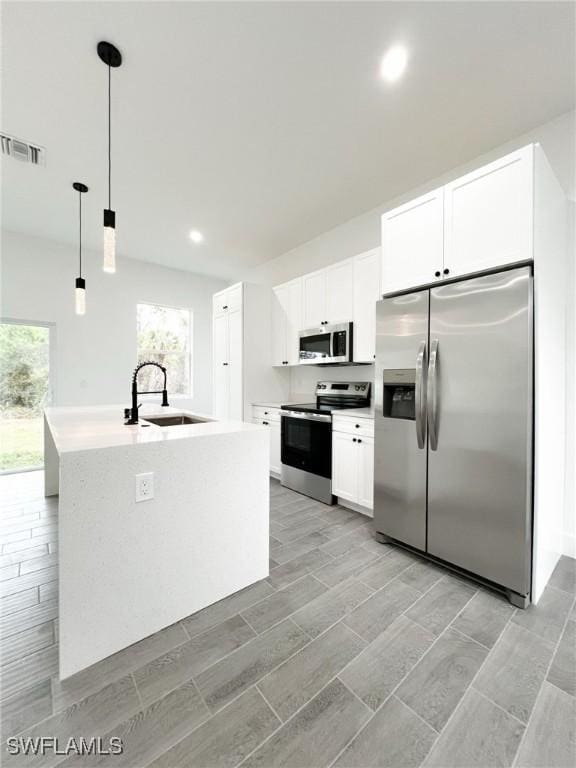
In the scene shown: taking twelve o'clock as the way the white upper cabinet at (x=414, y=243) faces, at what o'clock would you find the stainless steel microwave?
The stainless steel microwave is roughly at 3 o'clock from the white upper cabinet.

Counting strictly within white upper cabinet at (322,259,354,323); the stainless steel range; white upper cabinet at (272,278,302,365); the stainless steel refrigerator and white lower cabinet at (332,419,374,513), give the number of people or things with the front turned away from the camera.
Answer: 0

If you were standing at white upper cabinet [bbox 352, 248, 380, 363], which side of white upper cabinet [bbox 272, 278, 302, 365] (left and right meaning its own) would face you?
left

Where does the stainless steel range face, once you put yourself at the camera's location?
facing the viewer and to the left of the viewer

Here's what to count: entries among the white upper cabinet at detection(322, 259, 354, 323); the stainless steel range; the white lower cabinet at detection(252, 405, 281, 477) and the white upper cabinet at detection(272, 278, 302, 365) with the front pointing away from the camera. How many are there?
0

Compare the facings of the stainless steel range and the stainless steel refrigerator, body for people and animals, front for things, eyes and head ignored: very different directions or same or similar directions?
same or similar directions

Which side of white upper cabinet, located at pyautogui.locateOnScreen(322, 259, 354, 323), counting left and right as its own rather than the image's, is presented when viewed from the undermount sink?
front

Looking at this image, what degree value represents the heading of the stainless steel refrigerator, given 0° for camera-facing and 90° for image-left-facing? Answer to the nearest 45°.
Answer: approximately 45°

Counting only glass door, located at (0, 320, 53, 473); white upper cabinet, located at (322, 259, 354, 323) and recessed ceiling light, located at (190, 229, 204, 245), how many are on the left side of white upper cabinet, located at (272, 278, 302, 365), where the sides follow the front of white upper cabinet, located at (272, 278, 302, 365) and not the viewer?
1

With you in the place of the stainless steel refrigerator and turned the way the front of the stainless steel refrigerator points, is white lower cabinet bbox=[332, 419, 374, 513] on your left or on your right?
on your right

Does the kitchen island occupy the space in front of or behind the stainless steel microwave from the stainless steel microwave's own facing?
in front

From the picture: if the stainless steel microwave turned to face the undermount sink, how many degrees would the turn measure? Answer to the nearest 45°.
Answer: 0° — it already faces it

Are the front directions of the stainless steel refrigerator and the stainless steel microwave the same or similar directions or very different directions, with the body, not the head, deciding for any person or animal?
same or similar directions

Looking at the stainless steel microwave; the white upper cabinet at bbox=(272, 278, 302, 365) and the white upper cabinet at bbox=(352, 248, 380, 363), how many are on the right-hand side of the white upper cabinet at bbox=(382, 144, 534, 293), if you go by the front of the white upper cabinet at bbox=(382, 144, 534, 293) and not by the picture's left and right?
3

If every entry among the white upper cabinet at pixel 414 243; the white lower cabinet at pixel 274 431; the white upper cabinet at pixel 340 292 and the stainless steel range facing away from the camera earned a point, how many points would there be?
0

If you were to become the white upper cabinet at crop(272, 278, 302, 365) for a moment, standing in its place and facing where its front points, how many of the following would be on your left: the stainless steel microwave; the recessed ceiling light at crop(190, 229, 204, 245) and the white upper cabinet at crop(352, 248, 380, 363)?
2

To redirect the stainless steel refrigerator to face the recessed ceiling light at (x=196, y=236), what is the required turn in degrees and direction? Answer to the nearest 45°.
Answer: approximately 45° to its right
